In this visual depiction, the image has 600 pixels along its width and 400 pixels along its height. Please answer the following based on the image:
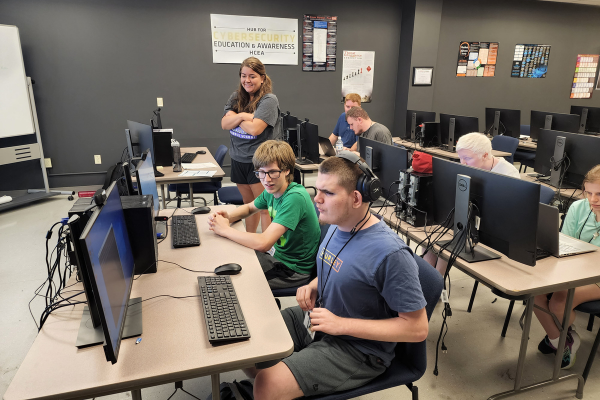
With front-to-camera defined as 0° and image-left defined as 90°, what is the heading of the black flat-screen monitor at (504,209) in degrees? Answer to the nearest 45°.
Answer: approximately 225°

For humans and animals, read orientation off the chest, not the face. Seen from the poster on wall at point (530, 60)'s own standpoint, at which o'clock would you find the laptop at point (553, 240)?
The laptop is roughly at 12 o'clock from the poster on wall.

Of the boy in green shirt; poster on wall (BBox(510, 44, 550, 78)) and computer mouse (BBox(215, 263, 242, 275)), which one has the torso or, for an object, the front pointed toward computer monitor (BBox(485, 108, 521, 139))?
the poster on wall

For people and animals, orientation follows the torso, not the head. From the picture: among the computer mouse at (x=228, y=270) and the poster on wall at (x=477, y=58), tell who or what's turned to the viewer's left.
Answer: the computer mouse

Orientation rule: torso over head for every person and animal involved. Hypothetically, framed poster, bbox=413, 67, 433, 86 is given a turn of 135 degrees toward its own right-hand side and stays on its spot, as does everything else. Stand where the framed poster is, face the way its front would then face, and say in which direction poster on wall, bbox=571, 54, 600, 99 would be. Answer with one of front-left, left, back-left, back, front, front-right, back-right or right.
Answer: right

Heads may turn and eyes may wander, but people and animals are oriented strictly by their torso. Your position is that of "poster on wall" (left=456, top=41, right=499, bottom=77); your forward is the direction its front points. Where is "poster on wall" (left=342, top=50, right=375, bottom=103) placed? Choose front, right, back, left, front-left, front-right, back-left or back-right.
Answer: front-right

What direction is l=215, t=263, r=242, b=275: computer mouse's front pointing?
to the viewer's left
